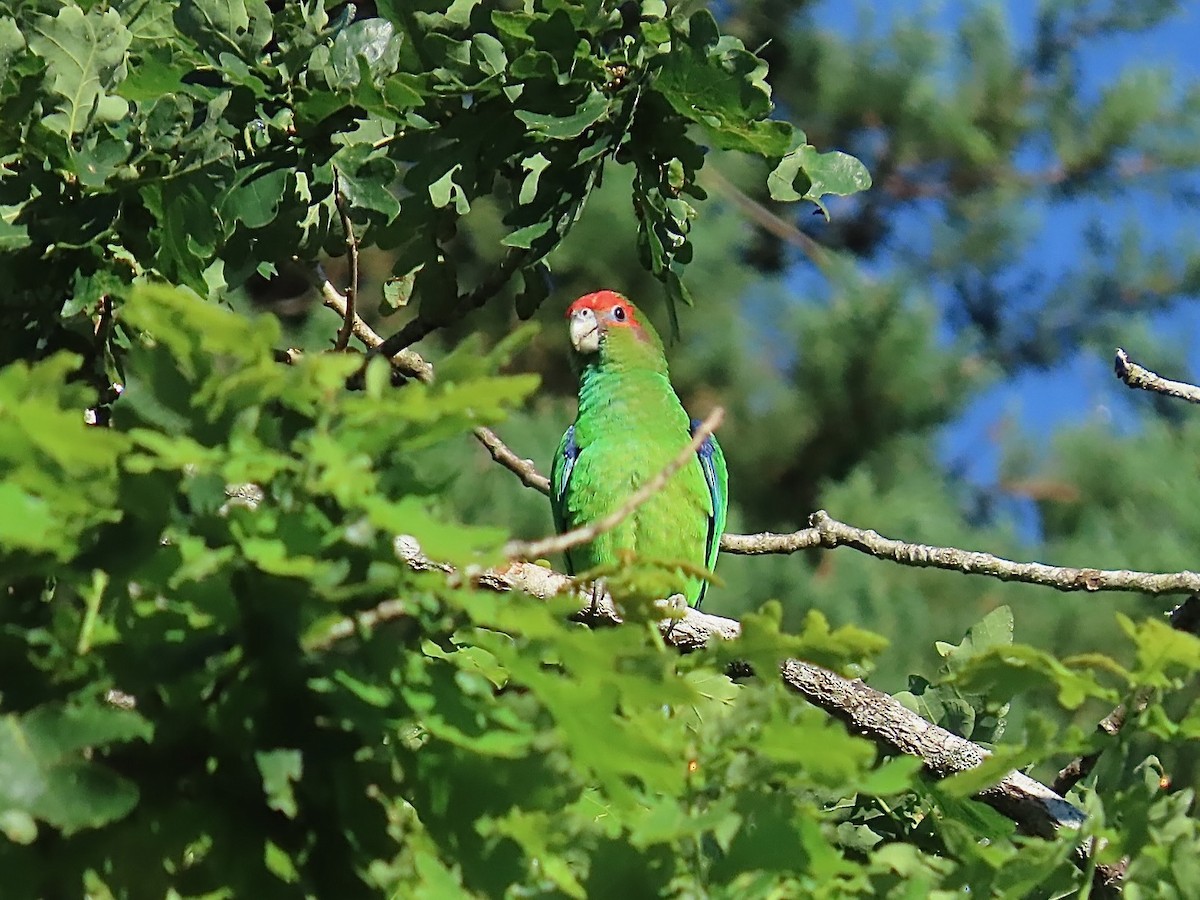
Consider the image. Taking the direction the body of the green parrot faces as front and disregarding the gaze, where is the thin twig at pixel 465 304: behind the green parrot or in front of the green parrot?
in front

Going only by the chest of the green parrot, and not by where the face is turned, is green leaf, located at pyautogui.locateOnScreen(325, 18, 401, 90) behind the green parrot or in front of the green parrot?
in front

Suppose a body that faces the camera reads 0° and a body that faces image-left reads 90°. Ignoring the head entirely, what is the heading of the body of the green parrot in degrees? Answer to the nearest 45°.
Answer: approximately 0°
